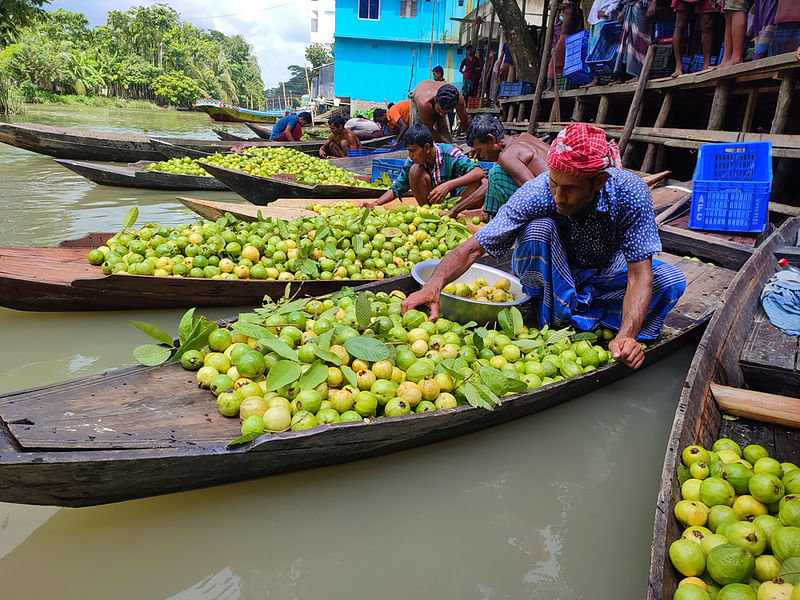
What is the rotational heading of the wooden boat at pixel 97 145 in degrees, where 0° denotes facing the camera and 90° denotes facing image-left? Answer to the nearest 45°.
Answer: approximately 90°

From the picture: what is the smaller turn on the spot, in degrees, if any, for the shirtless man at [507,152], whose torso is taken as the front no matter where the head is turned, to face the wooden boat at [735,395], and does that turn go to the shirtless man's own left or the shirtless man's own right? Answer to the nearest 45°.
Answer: approximately 135° to the shirtless man's own left

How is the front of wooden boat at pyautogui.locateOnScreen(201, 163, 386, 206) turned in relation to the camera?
facing to the left of the viewer

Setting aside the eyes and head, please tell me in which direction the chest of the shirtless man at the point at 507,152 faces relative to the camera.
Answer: to the viewer's left

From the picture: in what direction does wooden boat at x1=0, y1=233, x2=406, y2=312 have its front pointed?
to the viewer's left

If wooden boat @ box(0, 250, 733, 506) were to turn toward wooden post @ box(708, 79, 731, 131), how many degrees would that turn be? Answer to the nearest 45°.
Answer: approximately 180°

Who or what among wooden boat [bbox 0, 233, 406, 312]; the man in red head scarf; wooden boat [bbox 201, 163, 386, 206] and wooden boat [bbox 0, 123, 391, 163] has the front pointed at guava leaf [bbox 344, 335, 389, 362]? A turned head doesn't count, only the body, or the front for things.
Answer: the man in red head scarf

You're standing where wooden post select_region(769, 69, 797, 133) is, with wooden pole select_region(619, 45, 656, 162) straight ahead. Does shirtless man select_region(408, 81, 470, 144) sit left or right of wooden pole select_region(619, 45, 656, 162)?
left

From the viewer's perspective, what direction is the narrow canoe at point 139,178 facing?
to the viewer's left

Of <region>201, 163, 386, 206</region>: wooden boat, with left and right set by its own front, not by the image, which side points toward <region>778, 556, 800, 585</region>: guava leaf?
left
